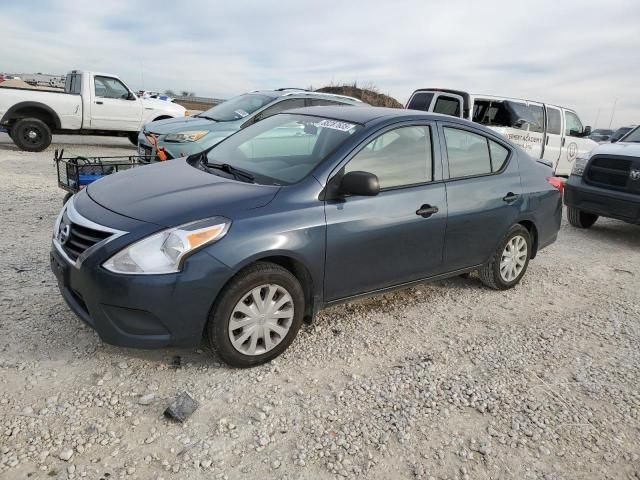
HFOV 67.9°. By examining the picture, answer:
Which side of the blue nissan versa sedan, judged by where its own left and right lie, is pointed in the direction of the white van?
back

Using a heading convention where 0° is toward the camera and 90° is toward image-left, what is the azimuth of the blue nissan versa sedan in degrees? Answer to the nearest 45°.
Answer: approximately 45°

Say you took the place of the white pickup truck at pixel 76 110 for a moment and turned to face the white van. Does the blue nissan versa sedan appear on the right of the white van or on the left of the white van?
right

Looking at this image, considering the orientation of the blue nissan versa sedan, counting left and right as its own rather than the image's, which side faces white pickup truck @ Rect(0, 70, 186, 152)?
right
